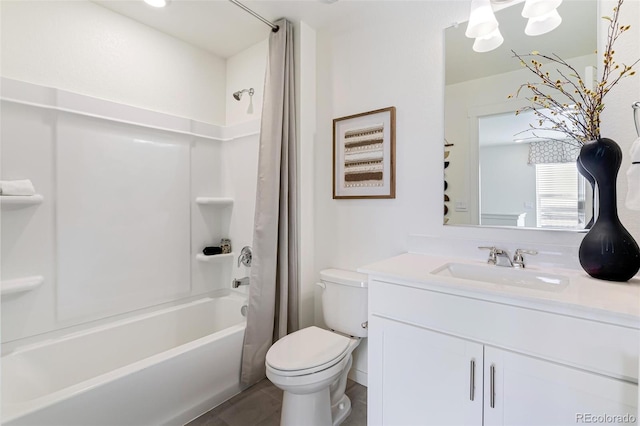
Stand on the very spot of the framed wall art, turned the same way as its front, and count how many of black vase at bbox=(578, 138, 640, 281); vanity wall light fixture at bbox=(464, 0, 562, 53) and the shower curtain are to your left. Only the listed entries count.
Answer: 2

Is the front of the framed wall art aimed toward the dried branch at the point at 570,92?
no

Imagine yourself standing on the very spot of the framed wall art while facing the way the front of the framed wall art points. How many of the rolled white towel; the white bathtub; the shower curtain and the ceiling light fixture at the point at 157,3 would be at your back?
0

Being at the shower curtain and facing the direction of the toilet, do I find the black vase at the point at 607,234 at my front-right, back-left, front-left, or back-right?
front-left

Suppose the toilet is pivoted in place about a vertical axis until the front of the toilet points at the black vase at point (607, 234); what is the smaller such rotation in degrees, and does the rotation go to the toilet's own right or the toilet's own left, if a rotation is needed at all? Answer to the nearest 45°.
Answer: approximately 135° to the toilet's own left

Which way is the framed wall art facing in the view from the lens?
facing the viewer and to the left of the viewer

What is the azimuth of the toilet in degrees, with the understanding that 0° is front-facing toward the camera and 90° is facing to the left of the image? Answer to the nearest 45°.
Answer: approximately 45°

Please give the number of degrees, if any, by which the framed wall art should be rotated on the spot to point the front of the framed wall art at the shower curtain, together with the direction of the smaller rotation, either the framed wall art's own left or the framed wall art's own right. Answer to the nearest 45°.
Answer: approximately 45° to the framed wall art's own right

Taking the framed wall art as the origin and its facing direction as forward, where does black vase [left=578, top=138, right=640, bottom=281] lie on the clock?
The black vase is roughly at 9 o'clock from the framed wall art.

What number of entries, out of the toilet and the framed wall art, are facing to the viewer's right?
0

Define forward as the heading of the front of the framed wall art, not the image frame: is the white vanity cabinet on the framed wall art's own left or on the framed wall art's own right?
on the framed wall art's own left

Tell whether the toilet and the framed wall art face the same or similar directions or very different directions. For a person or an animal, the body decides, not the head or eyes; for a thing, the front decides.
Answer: same or similar directions
